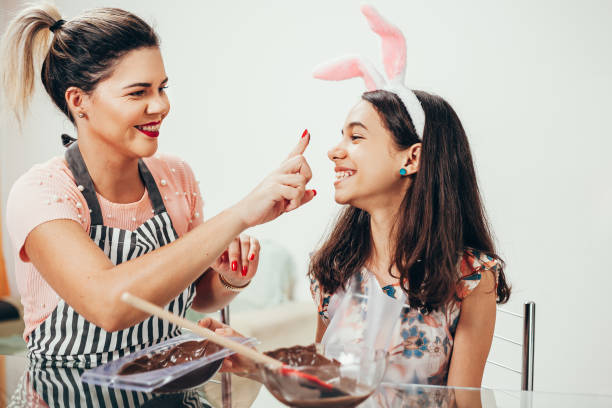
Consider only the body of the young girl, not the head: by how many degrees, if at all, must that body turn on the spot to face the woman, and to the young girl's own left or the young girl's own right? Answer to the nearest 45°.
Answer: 0° — they already face them

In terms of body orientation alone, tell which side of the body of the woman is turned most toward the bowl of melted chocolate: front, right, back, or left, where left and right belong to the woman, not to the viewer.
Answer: front

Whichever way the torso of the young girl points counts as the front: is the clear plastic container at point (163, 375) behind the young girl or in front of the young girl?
in front

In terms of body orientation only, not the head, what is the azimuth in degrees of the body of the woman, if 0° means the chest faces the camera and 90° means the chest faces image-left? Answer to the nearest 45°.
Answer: approximately 315°

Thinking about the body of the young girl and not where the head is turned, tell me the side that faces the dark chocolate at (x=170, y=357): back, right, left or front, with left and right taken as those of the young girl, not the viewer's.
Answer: front

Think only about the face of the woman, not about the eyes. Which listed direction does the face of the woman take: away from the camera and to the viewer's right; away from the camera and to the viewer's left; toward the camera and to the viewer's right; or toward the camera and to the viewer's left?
toward the camera and to the viewer's right

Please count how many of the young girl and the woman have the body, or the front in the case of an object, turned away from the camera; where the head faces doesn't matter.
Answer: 0

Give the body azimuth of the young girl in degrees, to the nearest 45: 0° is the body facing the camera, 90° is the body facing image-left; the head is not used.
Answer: approximately 45°

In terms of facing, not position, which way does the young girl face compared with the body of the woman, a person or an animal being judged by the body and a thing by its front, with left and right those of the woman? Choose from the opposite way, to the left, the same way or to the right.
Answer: to the right
